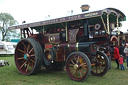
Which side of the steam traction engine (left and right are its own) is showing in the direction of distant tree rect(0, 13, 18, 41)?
back
